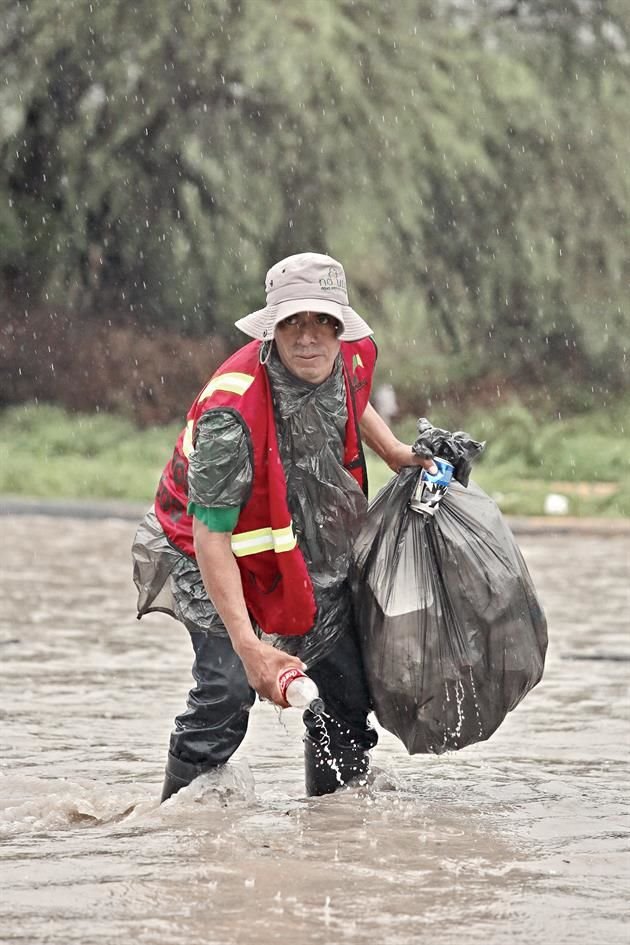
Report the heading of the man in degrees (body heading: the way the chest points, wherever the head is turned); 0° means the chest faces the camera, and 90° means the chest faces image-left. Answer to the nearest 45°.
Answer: approximately 315°
